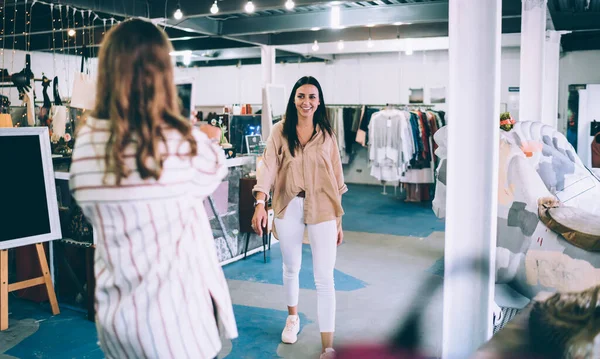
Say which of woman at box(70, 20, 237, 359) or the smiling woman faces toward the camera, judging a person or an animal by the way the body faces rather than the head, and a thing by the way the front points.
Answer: the smiling woman

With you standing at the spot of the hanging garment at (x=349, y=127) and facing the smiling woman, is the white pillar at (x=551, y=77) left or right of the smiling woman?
left

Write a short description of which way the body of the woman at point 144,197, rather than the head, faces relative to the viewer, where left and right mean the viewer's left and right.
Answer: facing away from the viewer and to the right of the viewer

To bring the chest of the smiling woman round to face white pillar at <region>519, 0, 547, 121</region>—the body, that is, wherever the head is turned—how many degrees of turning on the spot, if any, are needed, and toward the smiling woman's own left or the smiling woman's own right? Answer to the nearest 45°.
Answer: approximately 135° to the smiling woman's own left

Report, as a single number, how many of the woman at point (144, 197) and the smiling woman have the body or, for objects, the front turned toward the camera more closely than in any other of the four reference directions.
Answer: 1

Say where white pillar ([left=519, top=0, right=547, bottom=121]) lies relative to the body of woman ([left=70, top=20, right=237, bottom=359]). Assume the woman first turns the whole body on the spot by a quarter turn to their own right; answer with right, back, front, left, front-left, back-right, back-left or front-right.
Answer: left

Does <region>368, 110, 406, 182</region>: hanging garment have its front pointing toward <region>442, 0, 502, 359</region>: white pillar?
yes

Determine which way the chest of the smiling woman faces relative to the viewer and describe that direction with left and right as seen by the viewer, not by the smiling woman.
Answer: facing the viewer

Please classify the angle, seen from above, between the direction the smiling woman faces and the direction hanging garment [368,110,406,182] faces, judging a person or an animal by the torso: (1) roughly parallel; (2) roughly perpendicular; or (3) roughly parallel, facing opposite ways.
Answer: roughly parallel

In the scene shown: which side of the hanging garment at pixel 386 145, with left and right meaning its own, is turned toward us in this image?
front

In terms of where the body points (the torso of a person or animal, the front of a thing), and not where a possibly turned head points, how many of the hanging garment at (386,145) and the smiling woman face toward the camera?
2

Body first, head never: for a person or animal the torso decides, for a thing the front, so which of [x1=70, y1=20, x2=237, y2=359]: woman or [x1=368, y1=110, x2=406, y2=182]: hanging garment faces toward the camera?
the hanging garment

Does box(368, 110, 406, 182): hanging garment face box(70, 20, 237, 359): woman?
yes
